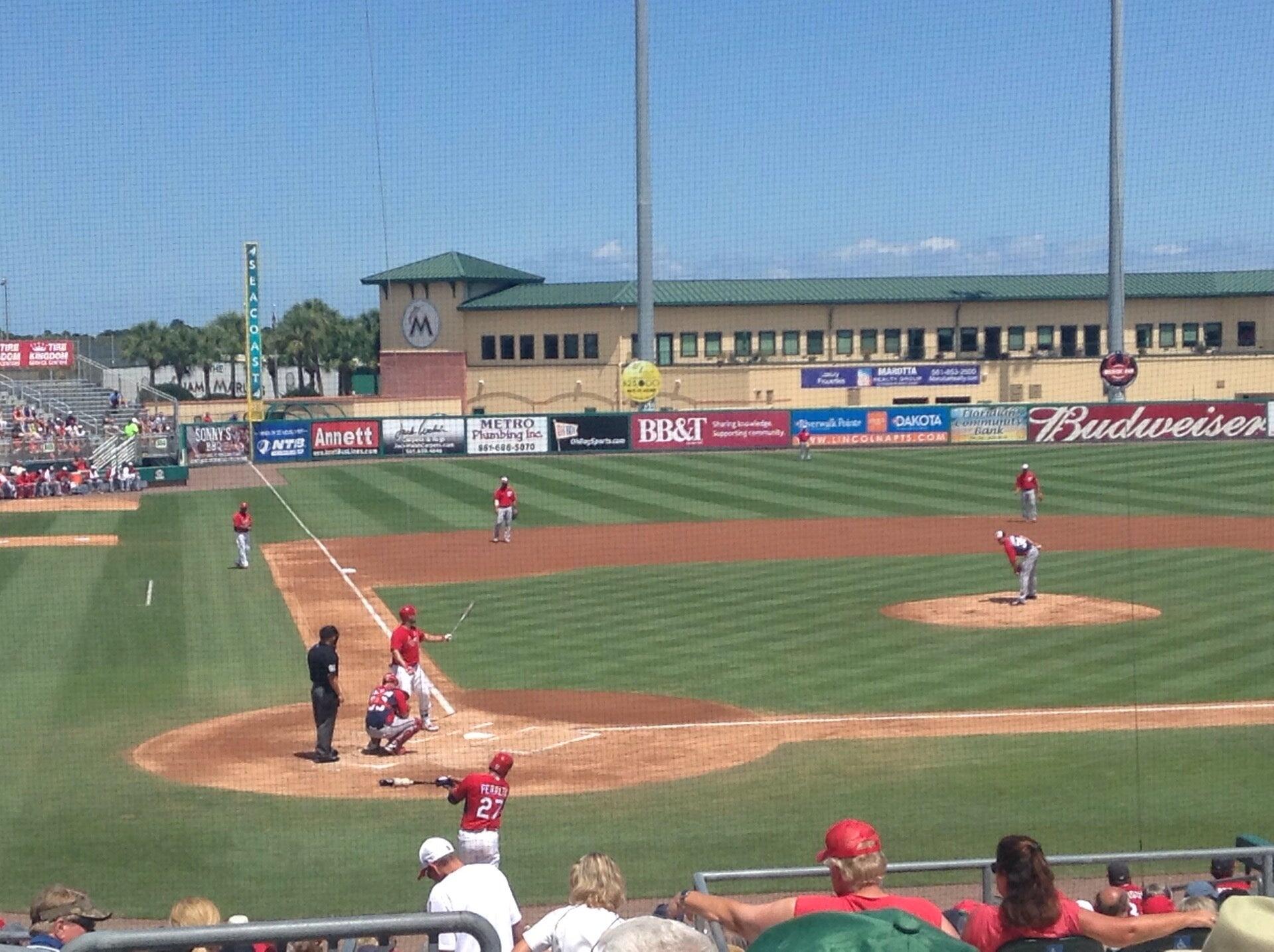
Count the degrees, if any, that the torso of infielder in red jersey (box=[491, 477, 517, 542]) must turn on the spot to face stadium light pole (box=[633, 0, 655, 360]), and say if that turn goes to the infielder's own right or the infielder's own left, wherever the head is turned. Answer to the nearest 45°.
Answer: approximately 180°

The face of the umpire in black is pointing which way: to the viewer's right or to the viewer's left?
to the viewer's right

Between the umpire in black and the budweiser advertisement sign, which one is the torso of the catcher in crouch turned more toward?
the budweiser advertisement sign

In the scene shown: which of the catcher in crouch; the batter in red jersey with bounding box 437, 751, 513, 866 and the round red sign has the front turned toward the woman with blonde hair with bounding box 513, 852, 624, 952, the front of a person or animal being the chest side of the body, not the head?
the round red sign

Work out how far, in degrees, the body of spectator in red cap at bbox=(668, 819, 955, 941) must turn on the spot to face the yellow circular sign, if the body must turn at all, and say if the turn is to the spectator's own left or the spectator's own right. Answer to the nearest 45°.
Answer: approximately 45° to the spectator's own right

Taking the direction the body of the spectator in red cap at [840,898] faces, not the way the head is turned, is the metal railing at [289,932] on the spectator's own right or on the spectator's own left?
on the spectator's own left

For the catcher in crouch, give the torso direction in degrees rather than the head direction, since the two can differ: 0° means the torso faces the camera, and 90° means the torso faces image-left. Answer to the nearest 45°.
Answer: approximately 225°

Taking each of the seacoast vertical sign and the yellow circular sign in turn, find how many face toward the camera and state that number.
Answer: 2

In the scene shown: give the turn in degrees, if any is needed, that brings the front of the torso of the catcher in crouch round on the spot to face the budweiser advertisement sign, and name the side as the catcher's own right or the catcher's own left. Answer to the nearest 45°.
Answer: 0° — they already face it

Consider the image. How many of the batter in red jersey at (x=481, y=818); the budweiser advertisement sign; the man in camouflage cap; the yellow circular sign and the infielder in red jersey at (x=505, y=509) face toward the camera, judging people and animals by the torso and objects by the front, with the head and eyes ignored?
3

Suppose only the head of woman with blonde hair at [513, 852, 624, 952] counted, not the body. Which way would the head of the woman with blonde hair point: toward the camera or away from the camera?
away from the camera
